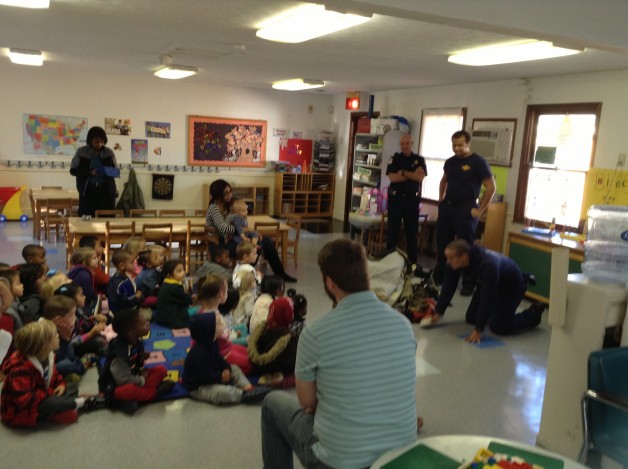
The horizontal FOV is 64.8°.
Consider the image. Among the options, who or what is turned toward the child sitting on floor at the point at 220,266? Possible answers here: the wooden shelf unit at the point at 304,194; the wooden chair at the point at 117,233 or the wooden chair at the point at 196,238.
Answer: the wooden shelf unit

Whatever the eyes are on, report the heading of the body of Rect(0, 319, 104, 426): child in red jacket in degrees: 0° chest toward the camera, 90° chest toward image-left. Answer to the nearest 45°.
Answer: approximately 270°

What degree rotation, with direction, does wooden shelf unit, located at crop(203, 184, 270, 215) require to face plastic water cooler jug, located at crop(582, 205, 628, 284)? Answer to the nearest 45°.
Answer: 0° — it already faces it

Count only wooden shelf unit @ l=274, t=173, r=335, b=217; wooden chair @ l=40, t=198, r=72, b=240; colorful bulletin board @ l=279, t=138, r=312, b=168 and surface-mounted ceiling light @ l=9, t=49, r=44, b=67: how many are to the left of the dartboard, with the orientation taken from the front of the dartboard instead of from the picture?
2

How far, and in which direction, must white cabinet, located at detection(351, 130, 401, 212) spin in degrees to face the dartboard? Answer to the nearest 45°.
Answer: approximately 45° to its right

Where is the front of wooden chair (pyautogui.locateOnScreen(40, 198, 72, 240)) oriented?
away from the camera

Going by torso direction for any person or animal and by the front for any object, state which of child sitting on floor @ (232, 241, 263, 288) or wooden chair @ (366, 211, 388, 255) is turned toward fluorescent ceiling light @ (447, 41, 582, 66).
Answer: the child sitting on floor

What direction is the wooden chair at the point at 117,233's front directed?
away from the camera

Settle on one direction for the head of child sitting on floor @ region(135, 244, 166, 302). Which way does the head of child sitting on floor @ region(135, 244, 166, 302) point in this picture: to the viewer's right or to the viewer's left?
to the viewer's right

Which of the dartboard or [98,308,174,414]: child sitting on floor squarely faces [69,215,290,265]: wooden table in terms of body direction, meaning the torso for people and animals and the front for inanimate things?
the dartboard

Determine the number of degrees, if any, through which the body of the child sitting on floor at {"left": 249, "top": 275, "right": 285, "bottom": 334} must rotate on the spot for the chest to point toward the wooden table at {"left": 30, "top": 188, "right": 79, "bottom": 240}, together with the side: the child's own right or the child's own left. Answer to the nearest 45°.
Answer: approximately 90° to the child's own left

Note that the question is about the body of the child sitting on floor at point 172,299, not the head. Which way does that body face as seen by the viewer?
to the viewer's right
